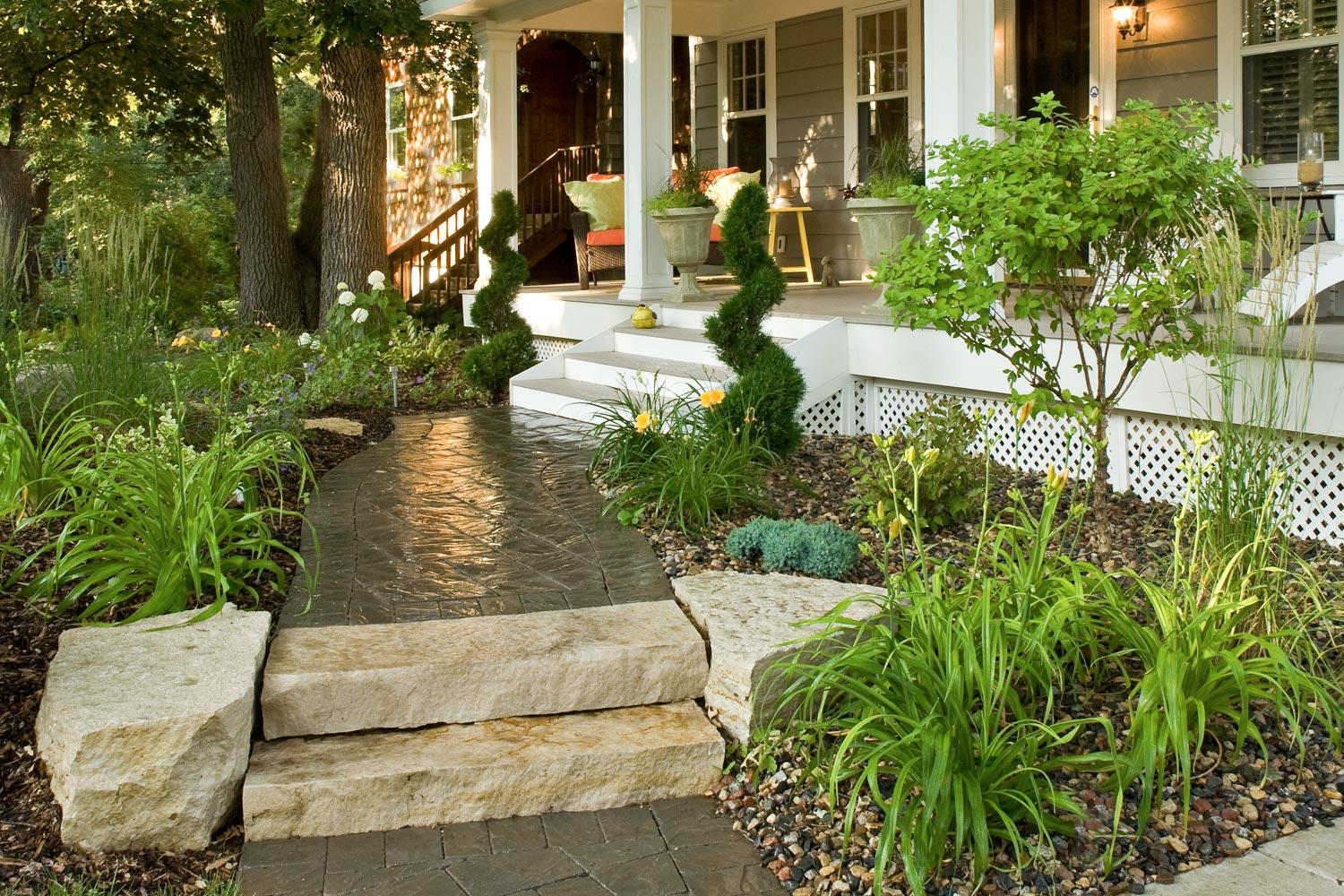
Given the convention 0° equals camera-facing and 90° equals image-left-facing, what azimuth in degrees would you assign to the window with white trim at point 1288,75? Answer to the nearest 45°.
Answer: approximately 45°

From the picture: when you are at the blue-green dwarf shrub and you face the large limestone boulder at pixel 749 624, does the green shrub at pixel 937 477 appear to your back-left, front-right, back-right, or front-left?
back-left

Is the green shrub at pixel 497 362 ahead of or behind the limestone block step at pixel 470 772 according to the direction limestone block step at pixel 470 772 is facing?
behind

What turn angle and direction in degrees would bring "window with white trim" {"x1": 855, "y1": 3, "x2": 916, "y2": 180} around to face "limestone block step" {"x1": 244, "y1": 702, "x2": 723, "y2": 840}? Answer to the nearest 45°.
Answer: approximately 45° to its left

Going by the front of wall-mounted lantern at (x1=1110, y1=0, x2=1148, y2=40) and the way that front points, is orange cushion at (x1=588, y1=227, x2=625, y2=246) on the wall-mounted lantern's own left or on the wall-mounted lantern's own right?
on the wall-mounted lantern's own right
